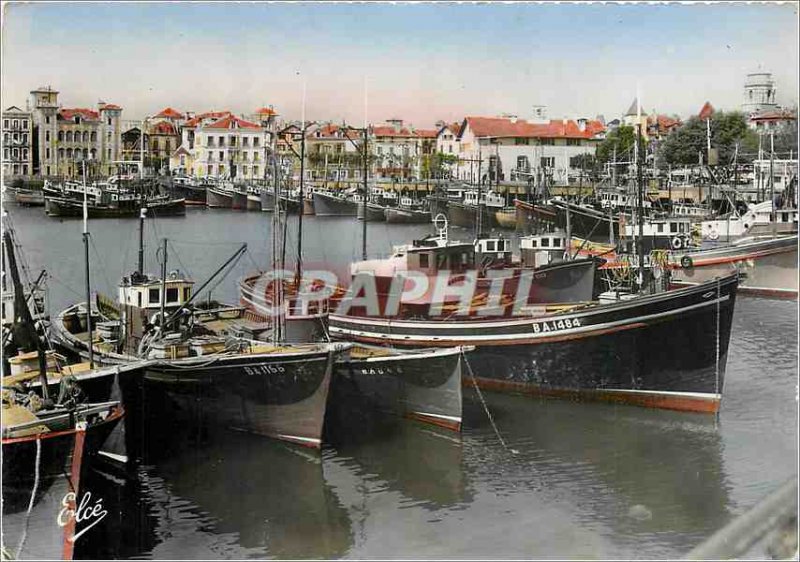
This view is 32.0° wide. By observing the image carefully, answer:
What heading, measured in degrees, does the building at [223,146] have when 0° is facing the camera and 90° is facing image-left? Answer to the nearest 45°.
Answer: approximately 0°

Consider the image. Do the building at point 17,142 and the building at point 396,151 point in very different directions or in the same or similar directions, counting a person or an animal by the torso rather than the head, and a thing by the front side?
same or similar directions

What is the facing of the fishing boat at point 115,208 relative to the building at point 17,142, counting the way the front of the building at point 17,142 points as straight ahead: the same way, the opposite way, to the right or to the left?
to the right

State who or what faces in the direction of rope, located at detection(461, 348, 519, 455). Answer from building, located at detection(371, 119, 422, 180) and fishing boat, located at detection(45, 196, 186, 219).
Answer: the building

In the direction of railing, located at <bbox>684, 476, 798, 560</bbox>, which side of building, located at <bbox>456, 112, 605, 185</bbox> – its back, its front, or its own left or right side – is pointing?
front

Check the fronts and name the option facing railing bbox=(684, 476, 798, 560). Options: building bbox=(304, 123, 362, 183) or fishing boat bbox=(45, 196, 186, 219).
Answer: the building

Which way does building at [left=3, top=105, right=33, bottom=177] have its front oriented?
toward the camera

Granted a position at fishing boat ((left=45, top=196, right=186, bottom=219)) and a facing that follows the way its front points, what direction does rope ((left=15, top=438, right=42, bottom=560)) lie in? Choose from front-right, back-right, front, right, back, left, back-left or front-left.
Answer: left

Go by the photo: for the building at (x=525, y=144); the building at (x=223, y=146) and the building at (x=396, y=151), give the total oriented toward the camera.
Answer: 3

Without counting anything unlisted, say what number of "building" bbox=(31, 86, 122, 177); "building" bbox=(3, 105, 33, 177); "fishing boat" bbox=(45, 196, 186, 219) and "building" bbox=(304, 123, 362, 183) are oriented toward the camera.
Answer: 3

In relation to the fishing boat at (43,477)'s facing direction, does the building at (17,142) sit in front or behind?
behind

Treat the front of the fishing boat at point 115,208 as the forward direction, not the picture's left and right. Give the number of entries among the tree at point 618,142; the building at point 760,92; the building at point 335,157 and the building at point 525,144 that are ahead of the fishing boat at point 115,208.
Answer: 0

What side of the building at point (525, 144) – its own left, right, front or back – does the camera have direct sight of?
front

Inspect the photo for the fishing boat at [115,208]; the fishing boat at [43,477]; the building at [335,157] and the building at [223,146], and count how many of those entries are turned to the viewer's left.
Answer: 1

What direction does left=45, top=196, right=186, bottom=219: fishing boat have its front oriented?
to the viewer's left

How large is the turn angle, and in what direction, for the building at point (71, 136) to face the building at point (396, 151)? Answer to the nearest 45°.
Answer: approximately 135° to its left

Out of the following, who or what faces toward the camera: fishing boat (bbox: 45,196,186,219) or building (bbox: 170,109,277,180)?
the building

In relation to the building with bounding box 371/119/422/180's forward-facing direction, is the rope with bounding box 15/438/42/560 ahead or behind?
ahead

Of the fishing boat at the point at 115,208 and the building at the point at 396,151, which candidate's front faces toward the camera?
the building
